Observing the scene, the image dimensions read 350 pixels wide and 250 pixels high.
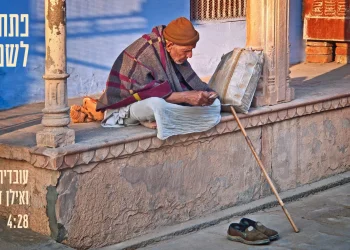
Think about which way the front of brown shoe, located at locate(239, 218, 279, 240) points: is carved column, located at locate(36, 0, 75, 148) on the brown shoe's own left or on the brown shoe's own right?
on the brown shoe's own right

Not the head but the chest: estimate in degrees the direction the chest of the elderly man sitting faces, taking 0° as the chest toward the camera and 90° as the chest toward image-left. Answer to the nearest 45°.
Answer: approximately 315°

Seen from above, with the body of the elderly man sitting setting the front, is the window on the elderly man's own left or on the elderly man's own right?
on the elderly man's own left
